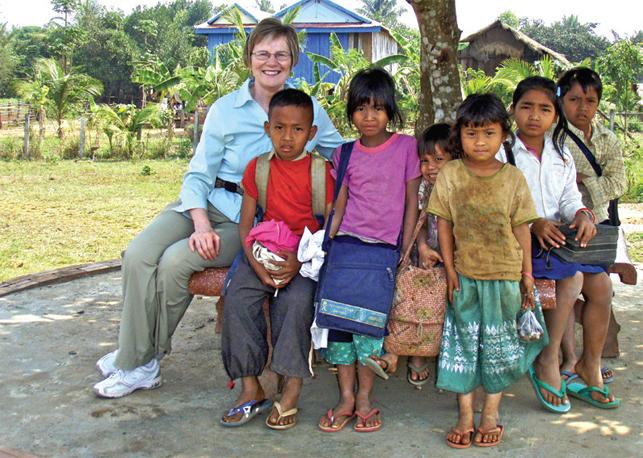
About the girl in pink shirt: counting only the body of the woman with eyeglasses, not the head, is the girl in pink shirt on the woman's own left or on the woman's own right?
on the woman's own left

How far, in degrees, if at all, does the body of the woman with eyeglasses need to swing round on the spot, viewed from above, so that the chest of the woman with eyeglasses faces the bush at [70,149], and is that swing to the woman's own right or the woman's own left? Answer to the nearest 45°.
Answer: approximately 135° to the woman's own right

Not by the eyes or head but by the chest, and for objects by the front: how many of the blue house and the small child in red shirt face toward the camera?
2

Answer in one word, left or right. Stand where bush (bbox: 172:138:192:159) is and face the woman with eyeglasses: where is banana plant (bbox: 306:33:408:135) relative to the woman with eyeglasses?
left

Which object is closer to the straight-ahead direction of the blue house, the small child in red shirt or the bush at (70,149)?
the small child in red shirt

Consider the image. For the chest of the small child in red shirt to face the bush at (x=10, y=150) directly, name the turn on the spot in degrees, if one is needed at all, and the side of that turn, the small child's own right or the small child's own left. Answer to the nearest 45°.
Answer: approximately 135° to the small child's own right

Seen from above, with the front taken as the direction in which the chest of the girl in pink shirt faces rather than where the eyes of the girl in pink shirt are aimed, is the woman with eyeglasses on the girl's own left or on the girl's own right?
on the girl's own right

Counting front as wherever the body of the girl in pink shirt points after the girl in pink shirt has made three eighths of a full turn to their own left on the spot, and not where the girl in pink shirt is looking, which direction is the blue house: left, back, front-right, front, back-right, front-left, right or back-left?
front-left

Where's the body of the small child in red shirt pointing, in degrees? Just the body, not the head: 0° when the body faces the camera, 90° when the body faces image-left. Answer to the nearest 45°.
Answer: approximately 0°
